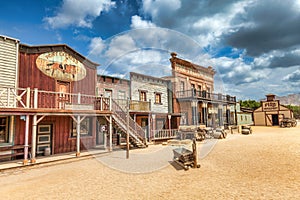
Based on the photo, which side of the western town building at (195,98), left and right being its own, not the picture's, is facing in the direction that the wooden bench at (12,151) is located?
right

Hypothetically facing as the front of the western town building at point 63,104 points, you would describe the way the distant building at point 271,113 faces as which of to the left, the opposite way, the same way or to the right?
to the right

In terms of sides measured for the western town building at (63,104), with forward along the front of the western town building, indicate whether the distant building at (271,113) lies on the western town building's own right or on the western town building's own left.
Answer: on the western town building's own left

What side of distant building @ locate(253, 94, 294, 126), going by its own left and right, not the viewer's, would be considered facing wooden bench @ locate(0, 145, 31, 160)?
front

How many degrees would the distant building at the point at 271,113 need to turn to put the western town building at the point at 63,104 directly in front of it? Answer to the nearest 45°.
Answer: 0° — it already faces it

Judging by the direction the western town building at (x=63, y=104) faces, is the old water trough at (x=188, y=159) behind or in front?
in front

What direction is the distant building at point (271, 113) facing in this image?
toward the camera

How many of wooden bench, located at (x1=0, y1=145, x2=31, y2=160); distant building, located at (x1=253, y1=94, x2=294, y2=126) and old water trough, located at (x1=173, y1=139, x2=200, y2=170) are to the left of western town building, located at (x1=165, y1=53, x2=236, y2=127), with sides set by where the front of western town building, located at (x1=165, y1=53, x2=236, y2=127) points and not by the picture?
1

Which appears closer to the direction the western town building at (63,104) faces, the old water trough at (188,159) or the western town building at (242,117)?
the old water trough

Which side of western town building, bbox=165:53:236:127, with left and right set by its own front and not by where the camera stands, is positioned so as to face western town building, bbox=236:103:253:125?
left
